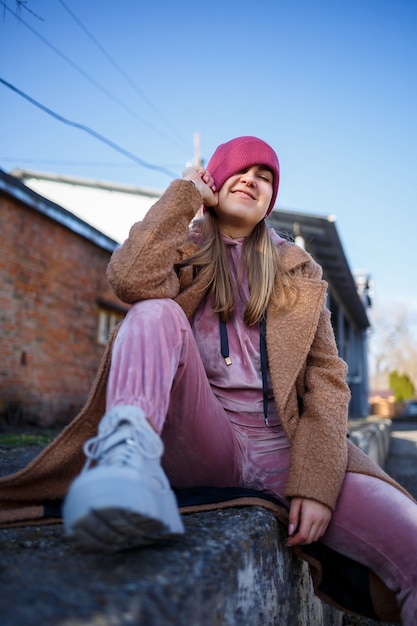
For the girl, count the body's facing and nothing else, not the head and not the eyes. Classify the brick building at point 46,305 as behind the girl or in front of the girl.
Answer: behind

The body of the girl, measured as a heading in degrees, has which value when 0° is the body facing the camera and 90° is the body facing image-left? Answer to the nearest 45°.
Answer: approximately 0°
